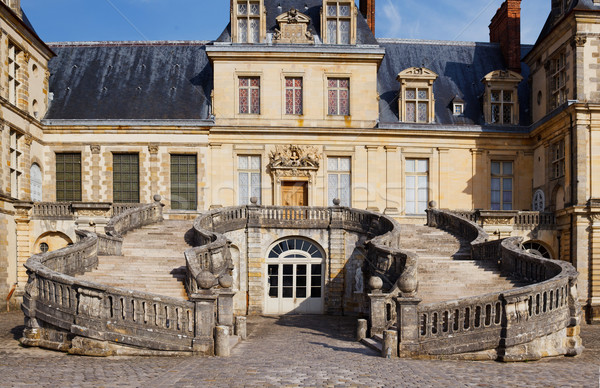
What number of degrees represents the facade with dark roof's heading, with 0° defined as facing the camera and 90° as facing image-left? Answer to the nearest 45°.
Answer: approximately 0°
